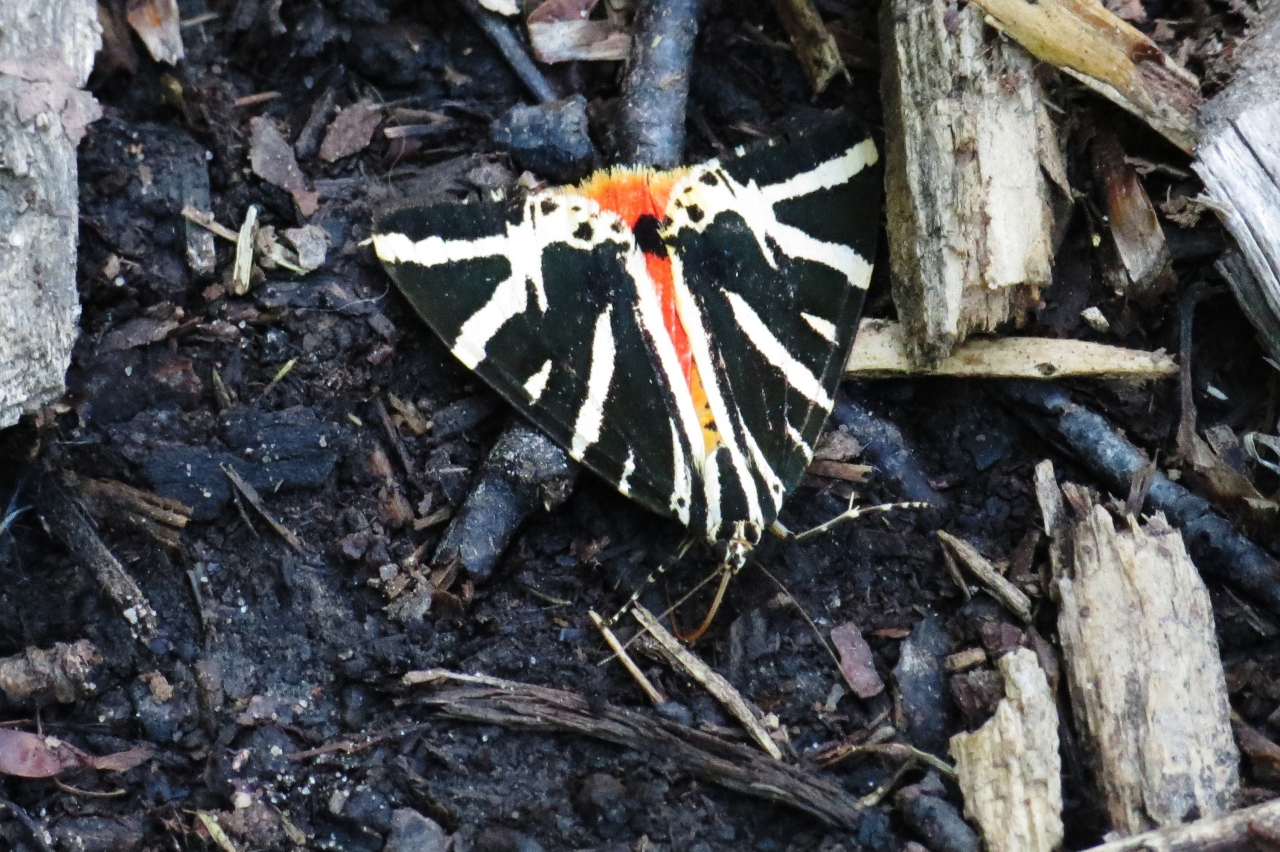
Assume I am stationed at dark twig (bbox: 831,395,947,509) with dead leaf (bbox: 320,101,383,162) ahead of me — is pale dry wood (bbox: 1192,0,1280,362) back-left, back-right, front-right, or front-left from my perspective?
back-right

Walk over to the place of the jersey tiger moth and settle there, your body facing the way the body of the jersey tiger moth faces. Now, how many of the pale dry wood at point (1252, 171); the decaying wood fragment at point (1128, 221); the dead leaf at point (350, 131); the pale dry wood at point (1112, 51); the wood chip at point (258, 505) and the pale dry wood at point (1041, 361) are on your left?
4

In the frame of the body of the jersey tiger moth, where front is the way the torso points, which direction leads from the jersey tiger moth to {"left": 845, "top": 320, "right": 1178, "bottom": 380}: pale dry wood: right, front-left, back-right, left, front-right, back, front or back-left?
left

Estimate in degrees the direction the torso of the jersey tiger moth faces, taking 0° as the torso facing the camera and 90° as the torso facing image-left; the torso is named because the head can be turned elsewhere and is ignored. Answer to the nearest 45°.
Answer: approximately 0°

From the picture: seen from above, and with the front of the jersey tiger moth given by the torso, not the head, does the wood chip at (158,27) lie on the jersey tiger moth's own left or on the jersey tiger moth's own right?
on the jersey tiger moth's own right

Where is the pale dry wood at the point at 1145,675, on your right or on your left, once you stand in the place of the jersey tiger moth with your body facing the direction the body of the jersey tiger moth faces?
on your left

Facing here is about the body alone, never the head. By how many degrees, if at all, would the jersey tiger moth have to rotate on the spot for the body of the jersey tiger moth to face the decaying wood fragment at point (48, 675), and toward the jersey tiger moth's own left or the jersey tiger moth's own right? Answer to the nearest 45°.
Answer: approximately 45° to the jersey tiger moth's own right

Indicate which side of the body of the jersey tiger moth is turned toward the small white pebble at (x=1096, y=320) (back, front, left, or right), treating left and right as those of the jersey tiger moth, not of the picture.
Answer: left
